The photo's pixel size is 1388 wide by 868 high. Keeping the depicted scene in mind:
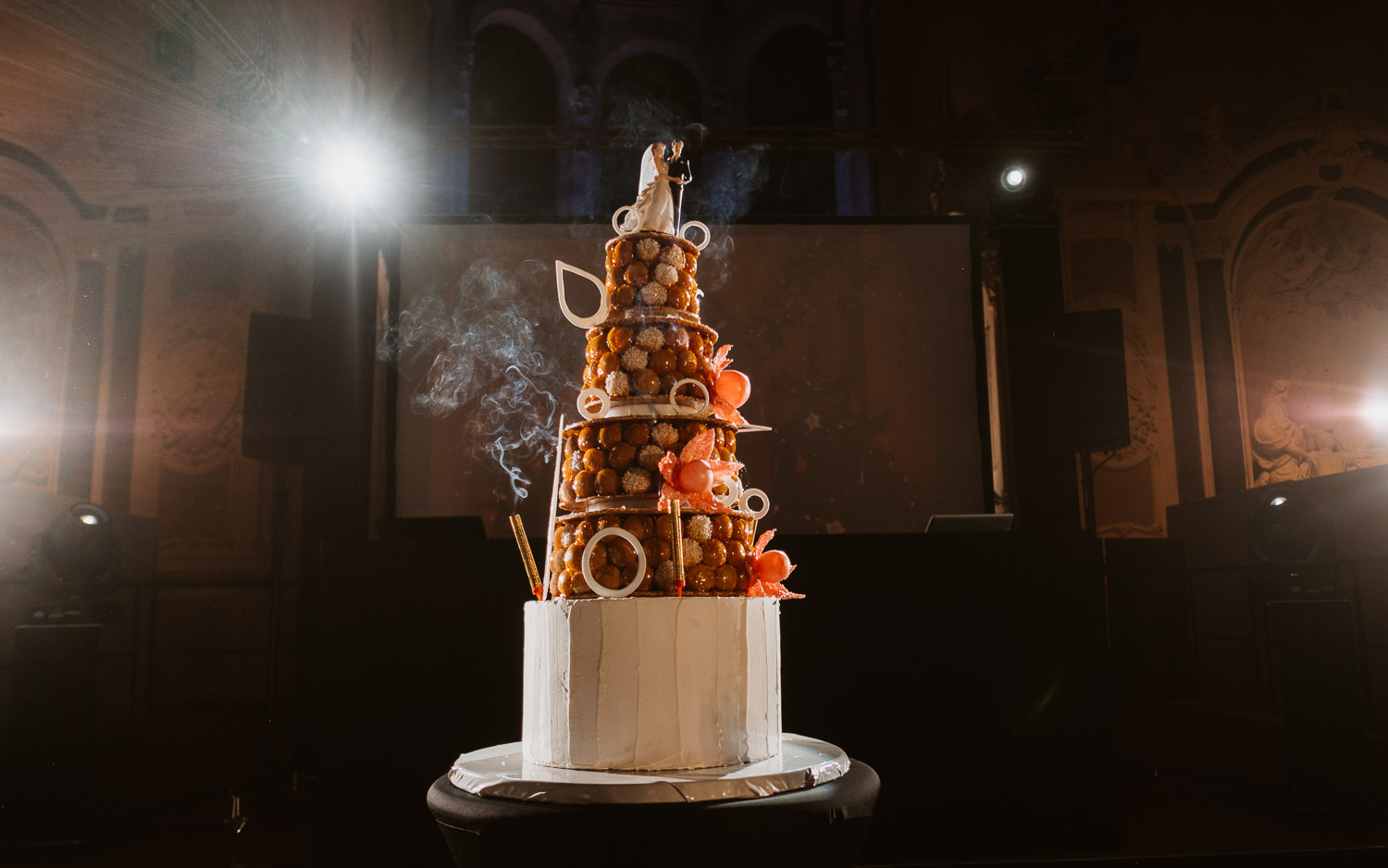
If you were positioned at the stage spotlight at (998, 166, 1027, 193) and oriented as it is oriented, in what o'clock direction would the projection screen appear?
The projection screen is roughly at 3 o'clock from the stage spotlight.

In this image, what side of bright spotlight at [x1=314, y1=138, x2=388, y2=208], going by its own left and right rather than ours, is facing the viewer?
front

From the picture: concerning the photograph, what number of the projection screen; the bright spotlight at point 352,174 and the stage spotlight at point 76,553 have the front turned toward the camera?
3

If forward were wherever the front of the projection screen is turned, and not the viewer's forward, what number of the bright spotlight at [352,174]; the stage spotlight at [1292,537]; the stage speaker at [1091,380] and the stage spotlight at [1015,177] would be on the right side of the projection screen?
1

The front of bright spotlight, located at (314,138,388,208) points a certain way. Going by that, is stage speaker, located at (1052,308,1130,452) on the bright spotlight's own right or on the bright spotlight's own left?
on the bright spotlight's own left

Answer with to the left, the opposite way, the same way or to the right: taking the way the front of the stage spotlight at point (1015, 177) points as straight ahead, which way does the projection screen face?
the same way

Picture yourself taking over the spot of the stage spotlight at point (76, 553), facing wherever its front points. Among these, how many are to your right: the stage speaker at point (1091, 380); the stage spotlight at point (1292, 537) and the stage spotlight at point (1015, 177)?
0

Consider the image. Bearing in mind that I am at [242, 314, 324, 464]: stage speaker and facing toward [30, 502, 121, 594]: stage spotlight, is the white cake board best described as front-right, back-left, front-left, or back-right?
front-left

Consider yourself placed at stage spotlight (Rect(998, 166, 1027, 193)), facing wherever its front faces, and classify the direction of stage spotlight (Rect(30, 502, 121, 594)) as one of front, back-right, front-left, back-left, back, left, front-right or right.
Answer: front-right

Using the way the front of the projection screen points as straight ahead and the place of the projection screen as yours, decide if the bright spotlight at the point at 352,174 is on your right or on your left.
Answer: on your right

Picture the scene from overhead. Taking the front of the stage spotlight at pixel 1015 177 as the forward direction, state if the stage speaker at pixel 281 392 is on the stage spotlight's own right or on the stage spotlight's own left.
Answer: on the stage spotlight's own right

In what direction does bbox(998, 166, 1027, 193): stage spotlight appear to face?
toward the camera

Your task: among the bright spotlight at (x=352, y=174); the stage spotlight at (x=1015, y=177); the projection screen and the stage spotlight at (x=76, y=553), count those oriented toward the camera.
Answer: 4

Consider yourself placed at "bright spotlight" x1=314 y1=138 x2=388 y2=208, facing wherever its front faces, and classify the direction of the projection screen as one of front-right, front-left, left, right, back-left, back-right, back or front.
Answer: left

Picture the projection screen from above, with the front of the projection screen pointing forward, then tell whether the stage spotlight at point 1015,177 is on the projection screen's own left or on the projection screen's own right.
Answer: on the projection screen's own left
